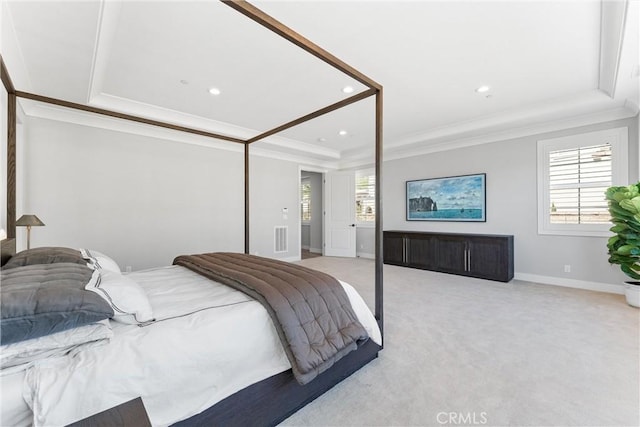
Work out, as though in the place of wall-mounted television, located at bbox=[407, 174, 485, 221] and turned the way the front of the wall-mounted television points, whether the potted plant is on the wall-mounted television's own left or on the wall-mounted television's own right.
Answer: on the wall-mounted television's own left

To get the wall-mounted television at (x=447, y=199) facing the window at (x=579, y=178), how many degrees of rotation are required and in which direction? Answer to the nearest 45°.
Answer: approximately 135° to its left

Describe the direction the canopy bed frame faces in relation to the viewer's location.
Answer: facing away from the viewer and to the right of the viewer

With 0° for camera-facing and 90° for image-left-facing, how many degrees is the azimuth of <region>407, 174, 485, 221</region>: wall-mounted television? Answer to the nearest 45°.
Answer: approximately 45°

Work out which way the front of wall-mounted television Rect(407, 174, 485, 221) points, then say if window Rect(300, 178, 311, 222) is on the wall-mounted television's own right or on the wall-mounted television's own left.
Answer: on the wall-mounted television's own right

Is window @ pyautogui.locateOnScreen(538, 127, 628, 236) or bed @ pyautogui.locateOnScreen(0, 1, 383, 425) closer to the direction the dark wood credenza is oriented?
the bed

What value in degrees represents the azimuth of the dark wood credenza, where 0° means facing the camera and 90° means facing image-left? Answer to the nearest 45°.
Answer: approximately 45°
